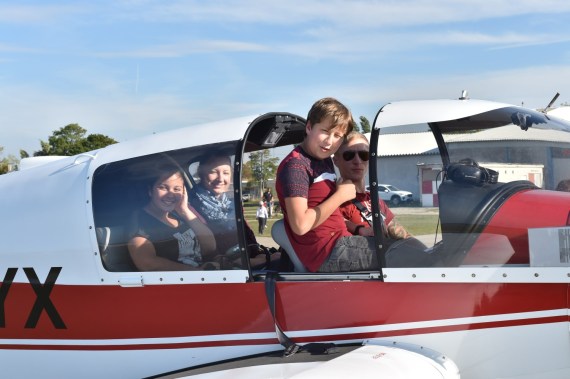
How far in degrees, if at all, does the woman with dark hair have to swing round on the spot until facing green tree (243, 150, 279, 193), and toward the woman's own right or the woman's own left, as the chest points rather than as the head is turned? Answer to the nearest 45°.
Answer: approximately 90° to the woman's own left

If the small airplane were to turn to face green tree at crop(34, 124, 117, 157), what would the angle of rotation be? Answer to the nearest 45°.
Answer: approximately 90° to its left

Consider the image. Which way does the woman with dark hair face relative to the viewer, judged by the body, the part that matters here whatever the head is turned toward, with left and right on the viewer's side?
facing the viewer and to the right of the viewer

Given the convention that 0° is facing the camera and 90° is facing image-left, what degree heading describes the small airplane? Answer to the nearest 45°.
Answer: approximately 270°

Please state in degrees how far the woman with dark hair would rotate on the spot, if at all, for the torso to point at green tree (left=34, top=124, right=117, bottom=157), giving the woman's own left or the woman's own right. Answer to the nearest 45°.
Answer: approximately 135° to the woman's own left

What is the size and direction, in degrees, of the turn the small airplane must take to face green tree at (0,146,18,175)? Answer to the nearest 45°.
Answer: approximately 135° to its left

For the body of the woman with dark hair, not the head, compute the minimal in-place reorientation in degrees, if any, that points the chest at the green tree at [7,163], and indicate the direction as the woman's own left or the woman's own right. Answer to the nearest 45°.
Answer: approximately 135° to the woman's own left

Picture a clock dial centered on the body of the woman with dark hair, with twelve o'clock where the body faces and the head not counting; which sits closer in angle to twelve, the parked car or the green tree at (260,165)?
the parked car
